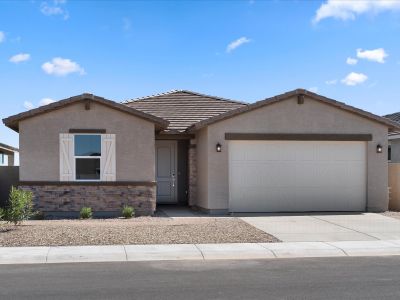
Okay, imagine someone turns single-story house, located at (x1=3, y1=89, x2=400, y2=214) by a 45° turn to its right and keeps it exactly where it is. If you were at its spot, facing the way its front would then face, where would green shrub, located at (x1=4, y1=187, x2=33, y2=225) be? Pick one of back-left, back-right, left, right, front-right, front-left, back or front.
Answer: front

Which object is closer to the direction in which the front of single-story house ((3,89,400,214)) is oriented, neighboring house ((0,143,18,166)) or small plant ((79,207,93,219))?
the small plant

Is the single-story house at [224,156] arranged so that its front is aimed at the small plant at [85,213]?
no

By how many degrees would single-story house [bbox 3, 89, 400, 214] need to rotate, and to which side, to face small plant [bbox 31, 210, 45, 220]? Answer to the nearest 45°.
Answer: approximately 90° to its right

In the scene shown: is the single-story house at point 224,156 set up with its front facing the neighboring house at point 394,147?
no

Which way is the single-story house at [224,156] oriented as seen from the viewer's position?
toward the camera

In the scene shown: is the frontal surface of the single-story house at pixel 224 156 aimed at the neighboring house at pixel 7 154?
no
